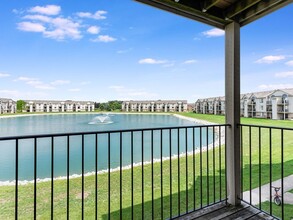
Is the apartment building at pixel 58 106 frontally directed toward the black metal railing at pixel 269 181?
yes

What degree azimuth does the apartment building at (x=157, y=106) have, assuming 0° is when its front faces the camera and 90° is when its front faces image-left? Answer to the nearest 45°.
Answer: approximately 0°

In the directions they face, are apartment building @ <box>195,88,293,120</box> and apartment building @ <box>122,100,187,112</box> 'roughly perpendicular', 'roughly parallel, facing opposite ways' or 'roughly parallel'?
roughly perpendicular

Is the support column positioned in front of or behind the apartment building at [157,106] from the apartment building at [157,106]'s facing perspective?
in front

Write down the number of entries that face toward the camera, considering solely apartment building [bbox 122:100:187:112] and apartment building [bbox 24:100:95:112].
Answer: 2

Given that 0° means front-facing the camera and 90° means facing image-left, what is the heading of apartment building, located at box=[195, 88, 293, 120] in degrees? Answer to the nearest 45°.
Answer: approximately 45°

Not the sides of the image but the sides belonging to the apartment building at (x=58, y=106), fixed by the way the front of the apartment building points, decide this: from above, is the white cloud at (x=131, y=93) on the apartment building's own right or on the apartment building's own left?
on the apartment building's own left

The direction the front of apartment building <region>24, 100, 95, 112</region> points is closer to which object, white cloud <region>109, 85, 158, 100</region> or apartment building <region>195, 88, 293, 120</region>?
the apartment building

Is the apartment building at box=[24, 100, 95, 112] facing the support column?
yes
